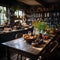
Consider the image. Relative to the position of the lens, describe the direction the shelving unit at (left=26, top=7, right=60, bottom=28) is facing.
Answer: facing the viewer
